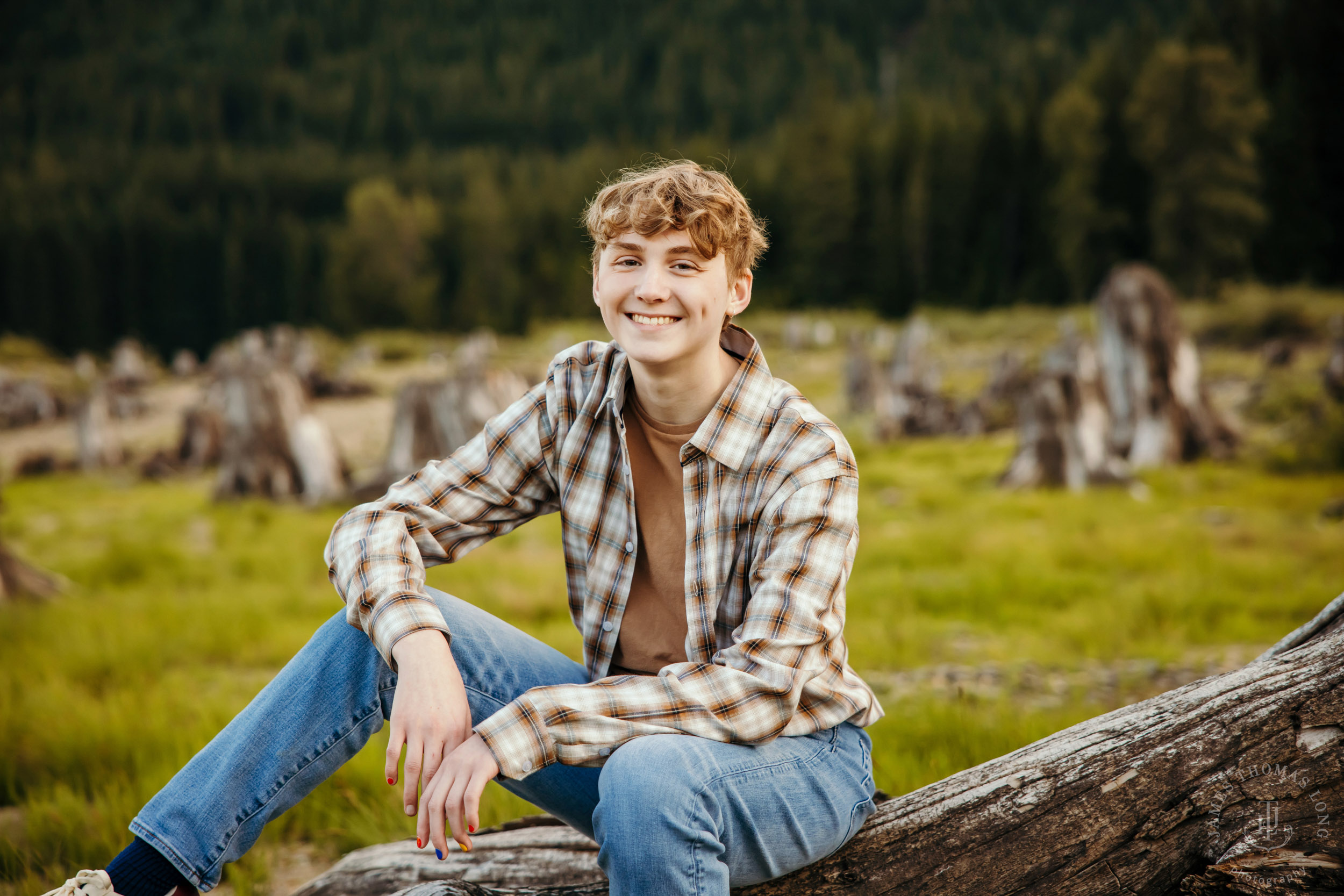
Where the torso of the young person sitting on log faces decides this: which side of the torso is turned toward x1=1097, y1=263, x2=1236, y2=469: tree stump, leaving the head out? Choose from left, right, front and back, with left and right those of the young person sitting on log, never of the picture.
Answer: back

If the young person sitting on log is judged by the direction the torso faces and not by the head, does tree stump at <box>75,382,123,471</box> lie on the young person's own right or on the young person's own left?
on the young person's own right

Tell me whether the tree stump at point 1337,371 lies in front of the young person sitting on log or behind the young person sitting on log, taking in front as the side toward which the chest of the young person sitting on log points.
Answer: behind

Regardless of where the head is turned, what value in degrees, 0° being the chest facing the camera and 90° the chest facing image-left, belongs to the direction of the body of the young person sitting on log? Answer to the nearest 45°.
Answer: approximately 45°
